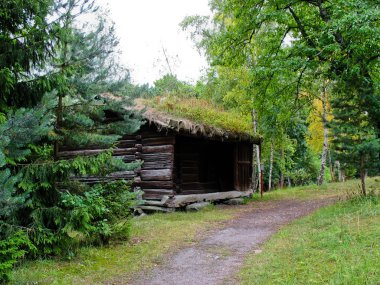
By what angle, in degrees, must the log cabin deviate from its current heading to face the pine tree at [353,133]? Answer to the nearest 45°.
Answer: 0° — it already faces it

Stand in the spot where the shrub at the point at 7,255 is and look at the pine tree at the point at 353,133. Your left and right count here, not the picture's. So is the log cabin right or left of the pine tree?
left

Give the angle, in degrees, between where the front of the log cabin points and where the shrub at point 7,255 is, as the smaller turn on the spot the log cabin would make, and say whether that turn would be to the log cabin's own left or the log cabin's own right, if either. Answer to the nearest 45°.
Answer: approximately 45° to the log cabin's own right

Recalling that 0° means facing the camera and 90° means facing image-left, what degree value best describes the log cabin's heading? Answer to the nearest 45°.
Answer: approximately 315°

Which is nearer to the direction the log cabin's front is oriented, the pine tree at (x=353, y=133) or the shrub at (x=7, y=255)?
the pine tree
